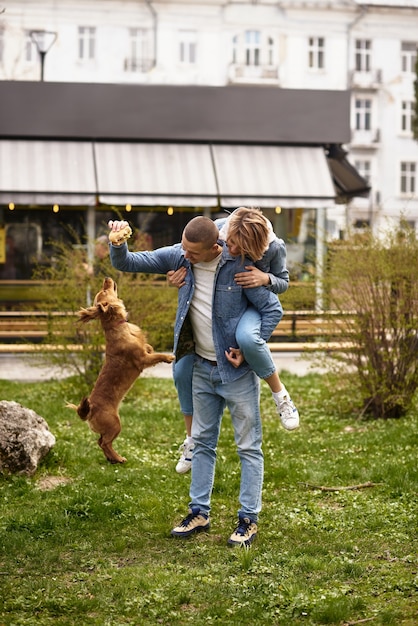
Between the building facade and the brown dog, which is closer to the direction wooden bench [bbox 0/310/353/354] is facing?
the brown dog

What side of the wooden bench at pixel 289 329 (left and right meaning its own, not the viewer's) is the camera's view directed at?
front

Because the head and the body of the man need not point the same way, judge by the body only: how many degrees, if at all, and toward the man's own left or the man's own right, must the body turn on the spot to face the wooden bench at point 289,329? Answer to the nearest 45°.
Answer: approximately 135° to the man's own right

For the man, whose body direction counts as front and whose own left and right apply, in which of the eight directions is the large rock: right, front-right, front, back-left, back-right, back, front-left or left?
right

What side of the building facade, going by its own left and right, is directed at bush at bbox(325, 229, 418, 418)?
front

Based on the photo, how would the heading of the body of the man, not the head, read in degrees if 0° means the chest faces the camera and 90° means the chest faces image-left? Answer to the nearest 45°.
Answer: approximately 45°

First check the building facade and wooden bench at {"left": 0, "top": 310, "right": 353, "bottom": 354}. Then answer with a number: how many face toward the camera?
2

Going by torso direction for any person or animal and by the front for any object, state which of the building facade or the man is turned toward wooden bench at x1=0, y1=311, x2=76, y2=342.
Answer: the building facade

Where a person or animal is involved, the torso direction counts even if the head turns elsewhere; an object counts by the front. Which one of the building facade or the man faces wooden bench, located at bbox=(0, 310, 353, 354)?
the building facade

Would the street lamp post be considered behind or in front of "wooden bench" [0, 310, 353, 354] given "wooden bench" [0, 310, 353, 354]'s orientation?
behind

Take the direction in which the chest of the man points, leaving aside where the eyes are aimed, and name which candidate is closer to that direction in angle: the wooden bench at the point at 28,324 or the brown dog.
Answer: the brown dog

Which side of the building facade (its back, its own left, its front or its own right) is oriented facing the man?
front

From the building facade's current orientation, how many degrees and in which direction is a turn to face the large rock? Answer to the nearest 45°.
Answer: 0° — it already faces it

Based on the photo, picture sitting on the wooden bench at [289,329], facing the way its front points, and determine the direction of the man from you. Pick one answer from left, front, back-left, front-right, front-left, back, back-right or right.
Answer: front

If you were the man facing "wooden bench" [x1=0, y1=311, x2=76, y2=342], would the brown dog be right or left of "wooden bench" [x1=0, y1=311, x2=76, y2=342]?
left

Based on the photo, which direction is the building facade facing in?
toward the camera

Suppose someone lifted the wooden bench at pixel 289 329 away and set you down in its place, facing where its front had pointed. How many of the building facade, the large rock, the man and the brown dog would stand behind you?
1
